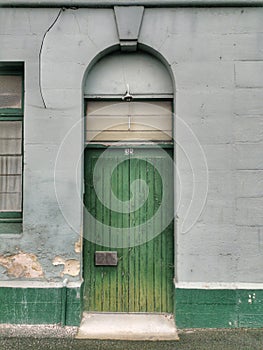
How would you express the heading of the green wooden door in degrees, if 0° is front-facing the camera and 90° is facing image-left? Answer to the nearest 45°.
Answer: approximately 0°
